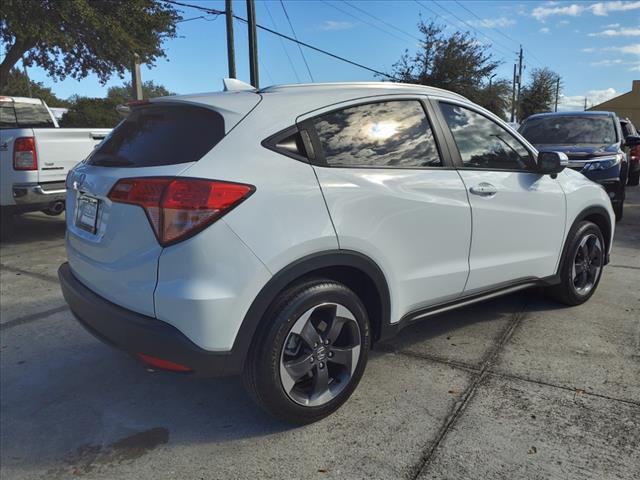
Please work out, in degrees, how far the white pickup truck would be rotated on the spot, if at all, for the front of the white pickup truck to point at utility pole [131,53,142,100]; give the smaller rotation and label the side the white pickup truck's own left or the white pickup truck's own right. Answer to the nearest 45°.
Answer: approximately 45° to the white pickup truck's own right

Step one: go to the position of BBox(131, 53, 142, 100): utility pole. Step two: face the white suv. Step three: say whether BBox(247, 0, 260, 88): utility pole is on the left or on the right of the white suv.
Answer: left

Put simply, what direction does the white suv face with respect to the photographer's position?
facing away from the viewer and to the right of the viewer

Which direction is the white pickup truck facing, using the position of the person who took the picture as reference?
facing away from the viewer and to the left of the viewer

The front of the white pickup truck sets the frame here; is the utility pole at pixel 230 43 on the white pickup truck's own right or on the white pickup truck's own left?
on the white pickup truck's own right

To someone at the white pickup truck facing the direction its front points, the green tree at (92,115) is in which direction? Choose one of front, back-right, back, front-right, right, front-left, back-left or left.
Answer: front-right

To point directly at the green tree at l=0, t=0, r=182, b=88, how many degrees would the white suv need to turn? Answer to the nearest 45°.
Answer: approximately 90° to its left
